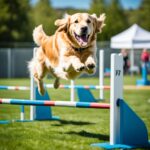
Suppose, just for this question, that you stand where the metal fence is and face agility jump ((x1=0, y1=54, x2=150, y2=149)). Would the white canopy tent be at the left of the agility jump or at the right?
left

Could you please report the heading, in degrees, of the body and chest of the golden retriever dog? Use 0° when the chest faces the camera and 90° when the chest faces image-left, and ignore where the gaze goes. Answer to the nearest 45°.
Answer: approximately 315°

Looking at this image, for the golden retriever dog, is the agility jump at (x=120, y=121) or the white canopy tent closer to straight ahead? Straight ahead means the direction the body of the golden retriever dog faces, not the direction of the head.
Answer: the agility jump

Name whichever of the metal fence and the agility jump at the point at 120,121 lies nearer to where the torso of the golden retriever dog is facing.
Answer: the agility jump

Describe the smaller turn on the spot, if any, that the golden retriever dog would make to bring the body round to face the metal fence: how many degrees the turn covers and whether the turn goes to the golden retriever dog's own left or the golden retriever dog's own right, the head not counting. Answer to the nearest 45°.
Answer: approximately 135° to the golden retriever dog's own left

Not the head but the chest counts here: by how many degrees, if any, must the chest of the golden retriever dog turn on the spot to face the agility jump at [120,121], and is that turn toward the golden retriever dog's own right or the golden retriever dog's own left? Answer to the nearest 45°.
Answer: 0° — it already faces it

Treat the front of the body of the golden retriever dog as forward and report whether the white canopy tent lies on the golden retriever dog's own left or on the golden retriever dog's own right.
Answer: on the golden retriever dog's own left
